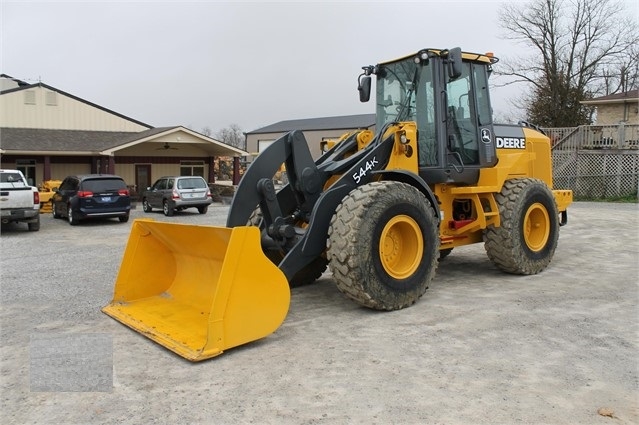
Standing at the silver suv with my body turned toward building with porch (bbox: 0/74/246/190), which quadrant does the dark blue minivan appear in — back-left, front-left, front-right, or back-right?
back-left

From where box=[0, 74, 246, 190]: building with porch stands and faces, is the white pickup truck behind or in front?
in front

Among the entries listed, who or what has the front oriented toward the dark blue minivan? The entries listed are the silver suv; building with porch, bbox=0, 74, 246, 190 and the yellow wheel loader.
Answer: the building with porch

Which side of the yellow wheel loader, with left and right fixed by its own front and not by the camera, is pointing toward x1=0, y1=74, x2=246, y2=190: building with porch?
right

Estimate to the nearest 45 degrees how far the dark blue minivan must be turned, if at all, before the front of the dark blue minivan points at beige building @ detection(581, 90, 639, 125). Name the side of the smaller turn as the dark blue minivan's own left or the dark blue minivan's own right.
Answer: approximately 135° to the dark blue minivan's own right

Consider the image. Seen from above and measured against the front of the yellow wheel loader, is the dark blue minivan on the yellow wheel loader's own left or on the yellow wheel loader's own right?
on the yellow wheel loader's own right

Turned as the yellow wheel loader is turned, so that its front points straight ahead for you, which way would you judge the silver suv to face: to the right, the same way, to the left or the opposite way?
to the right

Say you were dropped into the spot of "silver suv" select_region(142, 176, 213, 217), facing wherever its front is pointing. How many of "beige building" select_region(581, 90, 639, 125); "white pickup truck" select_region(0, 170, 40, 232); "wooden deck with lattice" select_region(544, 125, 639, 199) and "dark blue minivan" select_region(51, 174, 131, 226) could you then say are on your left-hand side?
2

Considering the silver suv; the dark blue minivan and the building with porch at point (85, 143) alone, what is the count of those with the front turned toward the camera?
1

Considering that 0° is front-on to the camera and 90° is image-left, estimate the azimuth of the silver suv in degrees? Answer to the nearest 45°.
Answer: approximately 135°

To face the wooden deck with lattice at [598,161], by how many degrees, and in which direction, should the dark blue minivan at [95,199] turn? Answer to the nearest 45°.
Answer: approximately 135° to its right

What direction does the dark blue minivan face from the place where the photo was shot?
facing away from the viewer and to the left of the viewer
